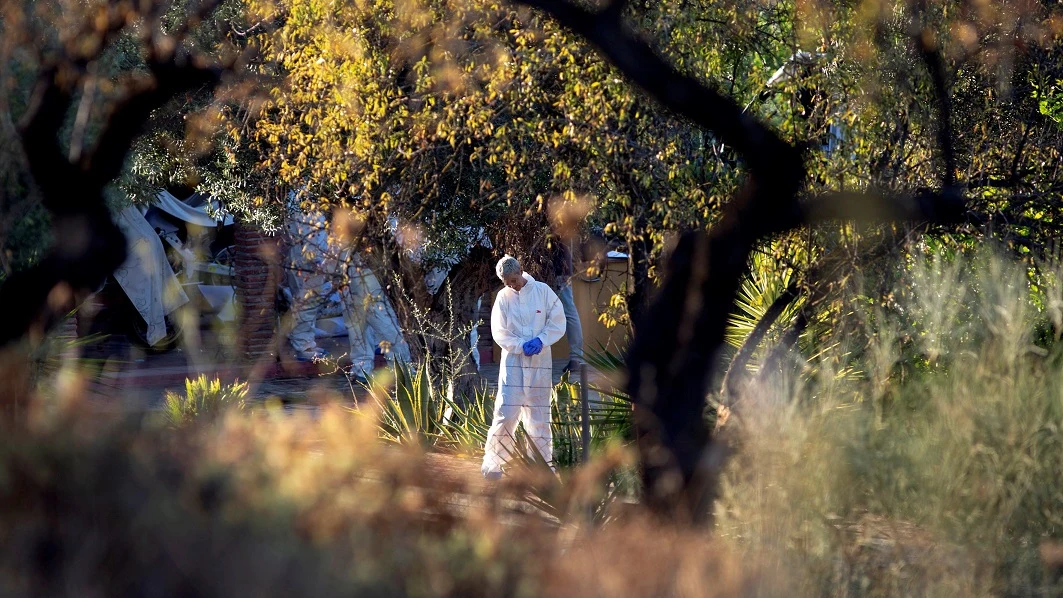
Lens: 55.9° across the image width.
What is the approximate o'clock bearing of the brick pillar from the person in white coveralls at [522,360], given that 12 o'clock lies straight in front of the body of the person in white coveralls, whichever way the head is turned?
The brick pillar is roughly at 5 o'clock from the person in white coveralls.

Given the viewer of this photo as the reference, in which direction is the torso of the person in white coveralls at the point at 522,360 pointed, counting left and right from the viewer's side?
facing the viewer

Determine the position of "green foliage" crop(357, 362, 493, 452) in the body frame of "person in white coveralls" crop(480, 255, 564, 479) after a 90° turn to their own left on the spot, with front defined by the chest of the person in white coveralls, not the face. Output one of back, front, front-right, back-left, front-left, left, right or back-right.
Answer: back-left

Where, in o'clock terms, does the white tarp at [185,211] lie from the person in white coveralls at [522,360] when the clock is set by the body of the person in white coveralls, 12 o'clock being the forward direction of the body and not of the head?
The white tarp is roughly at 5 o'clock from the person in white coveralls.
